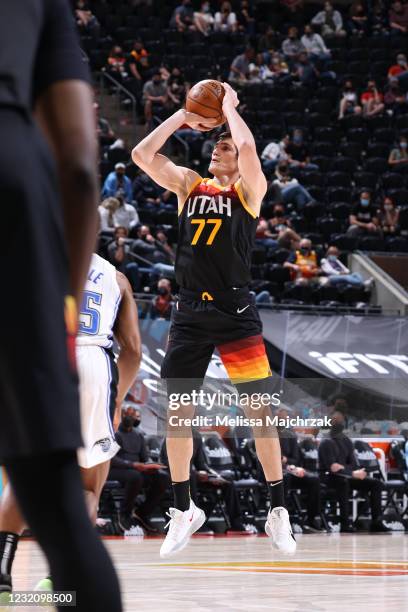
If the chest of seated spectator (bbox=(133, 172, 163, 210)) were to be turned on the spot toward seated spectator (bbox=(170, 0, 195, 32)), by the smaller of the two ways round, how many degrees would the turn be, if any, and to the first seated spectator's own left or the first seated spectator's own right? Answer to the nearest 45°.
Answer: approximately 135° to the first seated spectator's own left

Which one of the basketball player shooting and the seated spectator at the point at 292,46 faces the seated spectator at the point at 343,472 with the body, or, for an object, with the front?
the seated spectator at the point at 292,46

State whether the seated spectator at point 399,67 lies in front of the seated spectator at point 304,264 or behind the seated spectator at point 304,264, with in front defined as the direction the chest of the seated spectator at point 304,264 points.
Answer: behind

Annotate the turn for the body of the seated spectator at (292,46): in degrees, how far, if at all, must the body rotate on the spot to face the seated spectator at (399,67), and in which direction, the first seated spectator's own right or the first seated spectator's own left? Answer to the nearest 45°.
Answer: approximately 90° to the first seated spectator's own left

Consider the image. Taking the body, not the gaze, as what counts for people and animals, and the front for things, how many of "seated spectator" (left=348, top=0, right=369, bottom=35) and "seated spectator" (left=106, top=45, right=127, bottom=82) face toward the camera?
2

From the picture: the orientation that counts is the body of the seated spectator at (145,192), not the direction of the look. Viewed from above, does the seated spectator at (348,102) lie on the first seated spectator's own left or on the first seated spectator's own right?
on the first seated spectator's own left

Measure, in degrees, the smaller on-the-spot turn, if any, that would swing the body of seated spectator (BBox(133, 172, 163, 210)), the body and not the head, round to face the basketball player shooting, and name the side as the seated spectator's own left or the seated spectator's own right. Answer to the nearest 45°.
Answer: approximately 45° to the seated spectator's own right

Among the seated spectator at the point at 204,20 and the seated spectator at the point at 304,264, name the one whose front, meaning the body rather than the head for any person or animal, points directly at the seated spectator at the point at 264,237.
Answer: the seated spectator at the point at 204,20

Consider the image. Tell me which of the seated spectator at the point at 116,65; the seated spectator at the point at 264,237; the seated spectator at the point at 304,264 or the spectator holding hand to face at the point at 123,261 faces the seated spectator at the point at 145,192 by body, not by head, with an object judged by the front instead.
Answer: the seated spectator at the point at 116,65

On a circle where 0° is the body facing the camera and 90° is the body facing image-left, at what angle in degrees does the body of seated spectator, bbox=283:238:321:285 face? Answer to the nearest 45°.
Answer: approximately 0°

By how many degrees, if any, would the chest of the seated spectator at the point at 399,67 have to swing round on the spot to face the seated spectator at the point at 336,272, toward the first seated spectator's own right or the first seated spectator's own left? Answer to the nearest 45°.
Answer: approximately 45° to the first seated spectator's own left

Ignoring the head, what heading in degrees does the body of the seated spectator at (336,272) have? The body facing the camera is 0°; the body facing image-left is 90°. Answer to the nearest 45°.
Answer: approximately 315°
